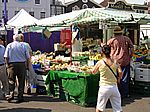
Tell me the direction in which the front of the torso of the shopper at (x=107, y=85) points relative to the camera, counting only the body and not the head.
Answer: away from the camera

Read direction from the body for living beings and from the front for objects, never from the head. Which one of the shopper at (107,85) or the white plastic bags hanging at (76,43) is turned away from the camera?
the shopper

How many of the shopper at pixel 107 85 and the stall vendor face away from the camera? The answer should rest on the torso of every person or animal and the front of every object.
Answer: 1

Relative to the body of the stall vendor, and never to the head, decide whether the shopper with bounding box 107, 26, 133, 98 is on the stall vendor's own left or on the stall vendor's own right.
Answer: on the stall vendor's own left

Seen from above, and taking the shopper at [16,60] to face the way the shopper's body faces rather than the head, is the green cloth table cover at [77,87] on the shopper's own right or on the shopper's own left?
on the shopper's own right
